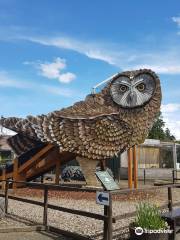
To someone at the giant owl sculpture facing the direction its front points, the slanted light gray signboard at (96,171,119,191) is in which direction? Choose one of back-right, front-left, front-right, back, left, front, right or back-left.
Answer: right

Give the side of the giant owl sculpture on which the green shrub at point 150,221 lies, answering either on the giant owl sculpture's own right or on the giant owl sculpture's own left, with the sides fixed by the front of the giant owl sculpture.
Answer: on the giant owl sculpture's own right

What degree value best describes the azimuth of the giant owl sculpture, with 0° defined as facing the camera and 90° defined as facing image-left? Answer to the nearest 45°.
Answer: approximately 270°

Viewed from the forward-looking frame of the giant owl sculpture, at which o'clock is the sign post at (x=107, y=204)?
The sign post is roughly at 3 o'clock from the giant owl sculpture.

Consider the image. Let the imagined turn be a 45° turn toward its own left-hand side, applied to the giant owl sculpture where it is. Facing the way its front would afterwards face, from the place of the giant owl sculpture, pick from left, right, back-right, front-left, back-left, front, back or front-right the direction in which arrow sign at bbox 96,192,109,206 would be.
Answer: back-right
